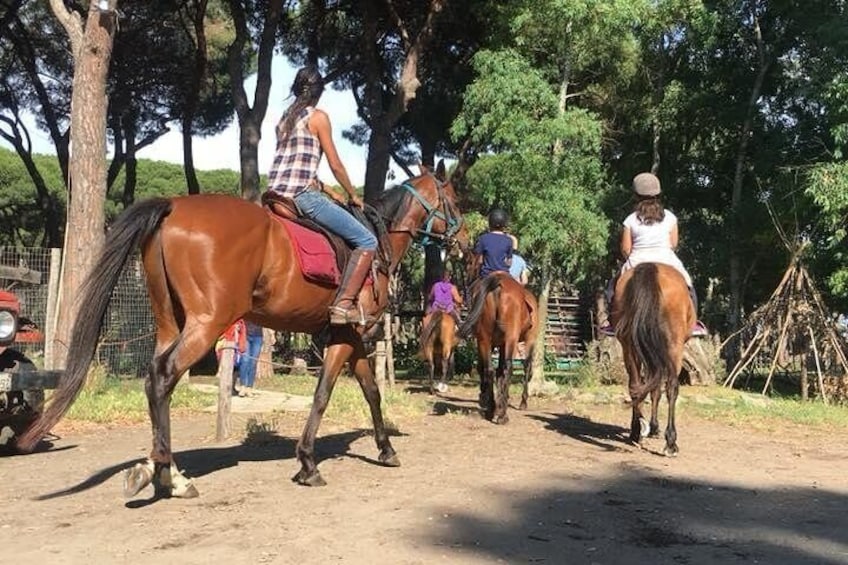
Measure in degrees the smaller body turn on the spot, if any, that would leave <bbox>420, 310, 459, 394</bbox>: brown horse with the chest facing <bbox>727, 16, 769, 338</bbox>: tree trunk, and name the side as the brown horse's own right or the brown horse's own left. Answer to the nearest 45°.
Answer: approximately 90° to the brown horse's own right

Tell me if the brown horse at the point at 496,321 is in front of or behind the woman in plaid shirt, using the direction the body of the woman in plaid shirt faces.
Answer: in front

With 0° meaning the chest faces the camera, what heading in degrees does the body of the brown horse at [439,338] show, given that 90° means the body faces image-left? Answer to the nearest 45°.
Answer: approximately 180°

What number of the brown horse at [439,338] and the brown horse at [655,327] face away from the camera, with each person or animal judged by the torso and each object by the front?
2

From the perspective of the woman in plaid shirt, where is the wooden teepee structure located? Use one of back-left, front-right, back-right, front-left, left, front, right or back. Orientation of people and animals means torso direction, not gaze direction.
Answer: front

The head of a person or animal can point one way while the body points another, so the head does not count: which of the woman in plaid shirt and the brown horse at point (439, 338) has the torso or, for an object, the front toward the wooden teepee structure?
the woman in plaid shirt

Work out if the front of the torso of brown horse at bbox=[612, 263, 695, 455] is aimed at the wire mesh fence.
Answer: no

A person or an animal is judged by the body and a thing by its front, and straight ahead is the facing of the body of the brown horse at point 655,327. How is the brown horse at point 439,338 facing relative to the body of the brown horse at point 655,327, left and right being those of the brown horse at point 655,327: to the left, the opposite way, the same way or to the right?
the same way

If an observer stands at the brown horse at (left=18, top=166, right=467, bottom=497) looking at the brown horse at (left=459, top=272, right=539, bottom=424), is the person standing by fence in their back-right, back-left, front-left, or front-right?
front-left

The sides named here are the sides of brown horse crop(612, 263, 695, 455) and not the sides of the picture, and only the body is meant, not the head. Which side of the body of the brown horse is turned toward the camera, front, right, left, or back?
back

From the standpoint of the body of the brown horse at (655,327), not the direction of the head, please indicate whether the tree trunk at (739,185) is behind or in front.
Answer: in front

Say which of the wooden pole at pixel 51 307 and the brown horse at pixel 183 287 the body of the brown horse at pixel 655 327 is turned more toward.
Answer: the wooden pole

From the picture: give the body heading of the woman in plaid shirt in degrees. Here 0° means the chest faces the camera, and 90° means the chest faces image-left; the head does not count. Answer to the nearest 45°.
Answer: approximately 225°

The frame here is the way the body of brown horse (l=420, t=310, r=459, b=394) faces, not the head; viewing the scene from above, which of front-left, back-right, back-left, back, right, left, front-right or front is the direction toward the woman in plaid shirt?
back

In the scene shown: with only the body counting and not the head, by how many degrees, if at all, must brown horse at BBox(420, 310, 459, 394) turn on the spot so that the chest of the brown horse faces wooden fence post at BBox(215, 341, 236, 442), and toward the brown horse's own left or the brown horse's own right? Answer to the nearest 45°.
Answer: approximately 180°

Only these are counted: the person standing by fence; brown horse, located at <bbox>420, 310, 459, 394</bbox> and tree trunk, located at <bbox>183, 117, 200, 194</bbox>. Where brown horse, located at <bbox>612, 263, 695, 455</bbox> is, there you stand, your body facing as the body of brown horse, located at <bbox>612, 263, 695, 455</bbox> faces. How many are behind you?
0
